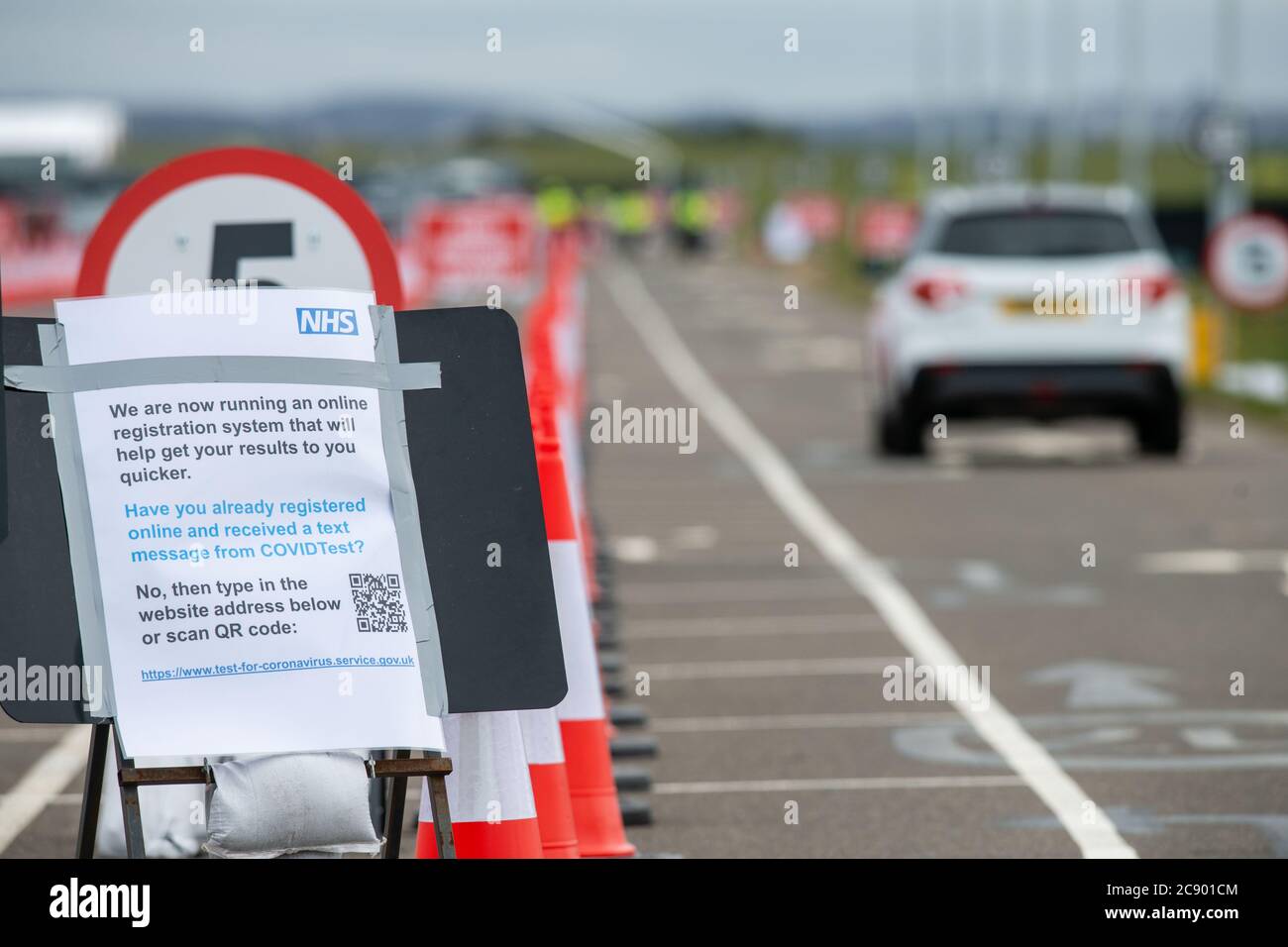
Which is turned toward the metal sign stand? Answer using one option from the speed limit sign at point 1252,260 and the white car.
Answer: the speed limit sign

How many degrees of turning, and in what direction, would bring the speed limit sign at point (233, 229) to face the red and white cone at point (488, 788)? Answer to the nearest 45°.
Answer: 0° — it already faces it

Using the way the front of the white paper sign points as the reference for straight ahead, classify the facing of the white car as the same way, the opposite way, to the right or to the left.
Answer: the opposite way

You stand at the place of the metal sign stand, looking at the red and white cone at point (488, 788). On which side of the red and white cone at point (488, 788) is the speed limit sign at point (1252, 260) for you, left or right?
left

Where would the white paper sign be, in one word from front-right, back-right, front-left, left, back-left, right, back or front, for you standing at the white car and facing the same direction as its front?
back

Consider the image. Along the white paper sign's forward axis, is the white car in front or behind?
behind

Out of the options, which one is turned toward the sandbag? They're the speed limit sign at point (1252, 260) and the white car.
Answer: the speed limit sign

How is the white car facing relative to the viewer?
away from the camera

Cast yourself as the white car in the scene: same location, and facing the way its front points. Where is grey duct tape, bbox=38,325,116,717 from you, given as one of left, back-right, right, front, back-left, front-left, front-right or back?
back

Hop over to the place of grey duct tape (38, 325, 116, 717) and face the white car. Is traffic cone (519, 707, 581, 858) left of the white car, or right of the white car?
right

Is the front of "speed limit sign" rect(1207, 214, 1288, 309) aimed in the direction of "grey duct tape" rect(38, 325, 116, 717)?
yes
